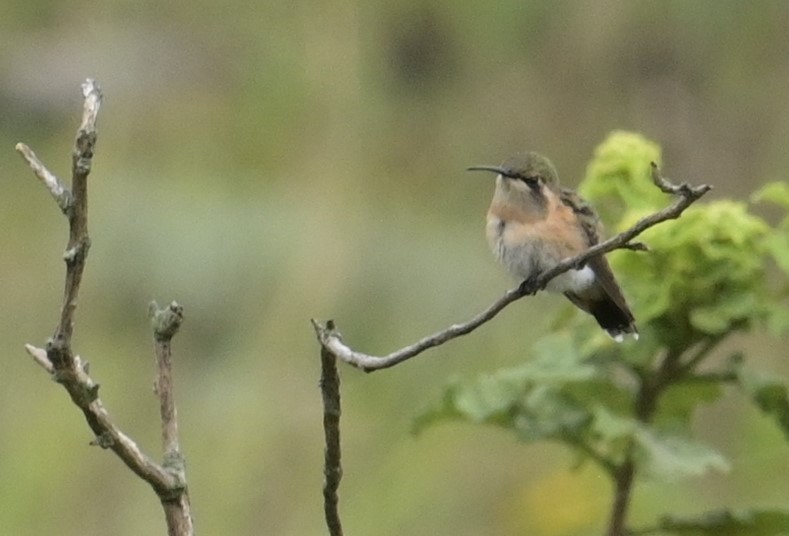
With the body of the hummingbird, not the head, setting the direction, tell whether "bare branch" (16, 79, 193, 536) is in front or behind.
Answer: in front

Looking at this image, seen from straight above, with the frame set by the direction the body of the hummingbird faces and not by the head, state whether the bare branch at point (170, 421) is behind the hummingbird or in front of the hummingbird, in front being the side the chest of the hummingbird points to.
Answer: in front

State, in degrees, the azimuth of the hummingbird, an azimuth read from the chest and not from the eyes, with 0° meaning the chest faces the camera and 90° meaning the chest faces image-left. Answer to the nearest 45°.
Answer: approximately 45°
